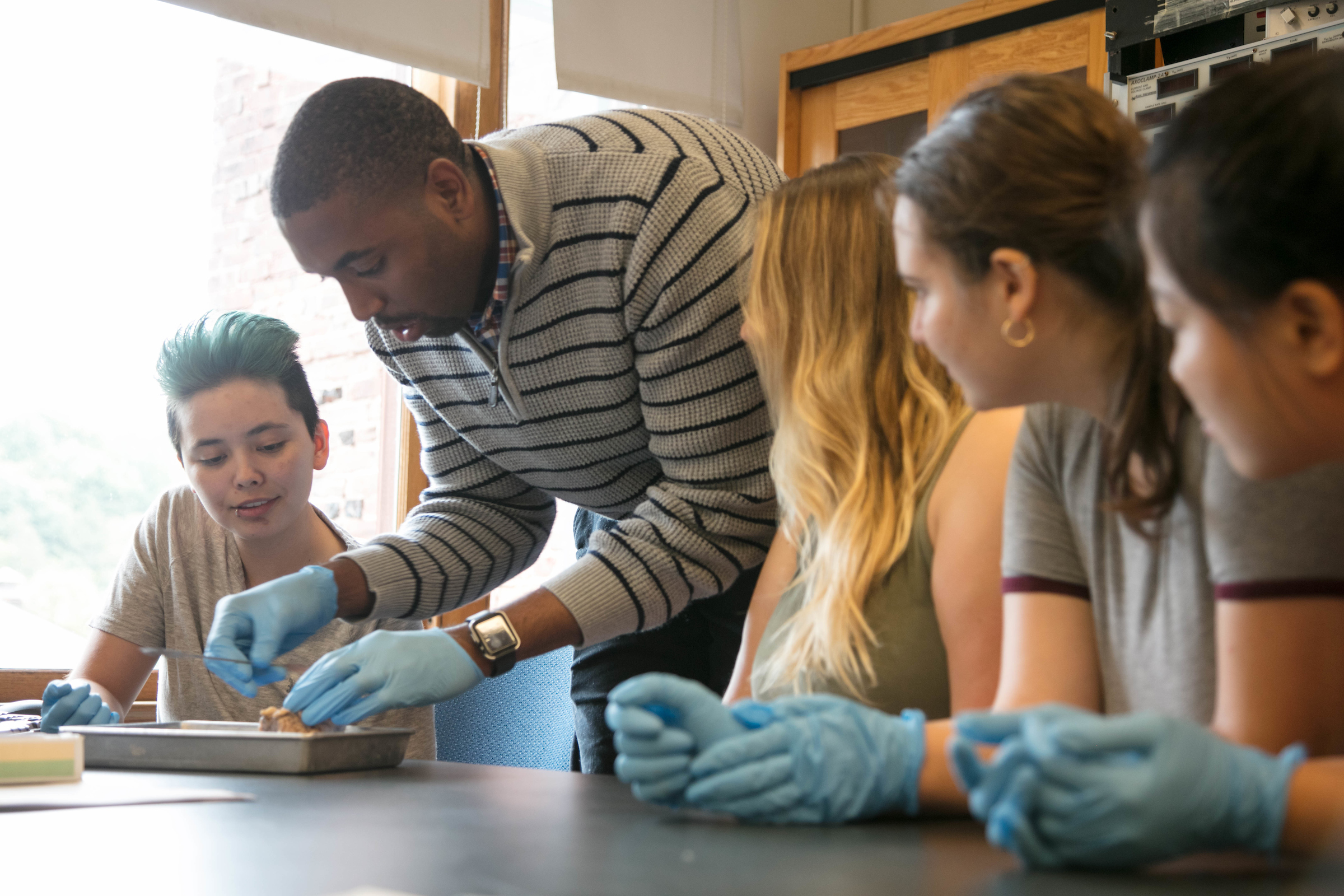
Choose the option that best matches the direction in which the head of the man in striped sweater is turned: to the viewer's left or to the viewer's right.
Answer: to the viewer's left

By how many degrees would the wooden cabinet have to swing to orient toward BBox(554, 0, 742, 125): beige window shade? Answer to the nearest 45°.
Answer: approximately 45° to its right

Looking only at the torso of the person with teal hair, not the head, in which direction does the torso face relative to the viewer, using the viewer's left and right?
facing the viewer

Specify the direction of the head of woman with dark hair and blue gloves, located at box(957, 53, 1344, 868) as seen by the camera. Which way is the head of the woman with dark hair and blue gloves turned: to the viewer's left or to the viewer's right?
to the viewer's left

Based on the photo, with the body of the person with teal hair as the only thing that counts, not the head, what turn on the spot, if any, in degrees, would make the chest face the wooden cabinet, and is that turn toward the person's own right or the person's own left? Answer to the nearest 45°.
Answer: approximately 135° to the person's own left

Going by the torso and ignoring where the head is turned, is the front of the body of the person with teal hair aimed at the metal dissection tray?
yes

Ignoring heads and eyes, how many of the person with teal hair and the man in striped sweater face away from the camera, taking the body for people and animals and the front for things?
0

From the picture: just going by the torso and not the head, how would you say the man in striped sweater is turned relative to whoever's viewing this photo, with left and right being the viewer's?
facing the viewer and to the left of the viewer
